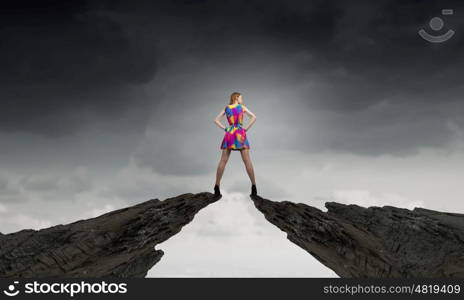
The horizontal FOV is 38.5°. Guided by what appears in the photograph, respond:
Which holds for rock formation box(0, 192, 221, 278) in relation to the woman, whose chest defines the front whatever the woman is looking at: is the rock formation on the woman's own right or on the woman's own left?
on the woman's own left

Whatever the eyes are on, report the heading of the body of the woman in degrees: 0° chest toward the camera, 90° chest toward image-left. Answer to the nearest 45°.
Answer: approximately 180°
